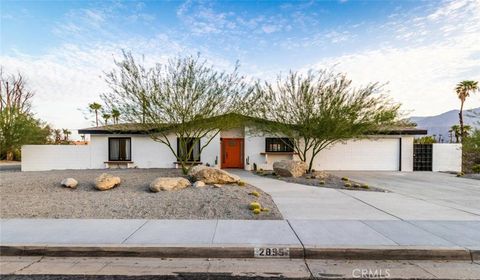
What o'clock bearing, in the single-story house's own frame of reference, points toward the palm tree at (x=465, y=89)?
The palm tree is roughly at 8 o'clock from the single-story house.

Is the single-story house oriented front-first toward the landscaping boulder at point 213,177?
yes

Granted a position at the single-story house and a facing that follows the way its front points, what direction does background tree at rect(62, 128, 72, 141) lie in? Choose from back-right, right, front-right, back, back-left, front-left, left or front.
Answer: back-right

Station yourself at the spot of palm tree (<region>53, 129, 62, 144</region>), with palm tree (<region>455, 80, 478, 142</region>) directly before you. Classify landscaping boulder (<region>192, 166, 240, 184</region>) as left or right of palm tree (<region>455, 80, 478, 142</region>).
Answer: right

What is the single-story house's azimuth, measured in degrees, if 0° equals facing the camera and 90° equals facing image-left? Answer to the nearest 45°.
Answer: approximately 0°

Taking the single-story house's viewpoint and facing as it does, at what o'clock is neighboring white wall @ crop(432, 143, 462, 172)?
The neighboring white wall is roughly at 9 o'clock from the single-story house.

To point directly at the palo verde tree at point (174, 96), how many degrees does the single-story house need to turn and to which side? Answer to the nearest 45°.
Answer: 0° — it already faces it
